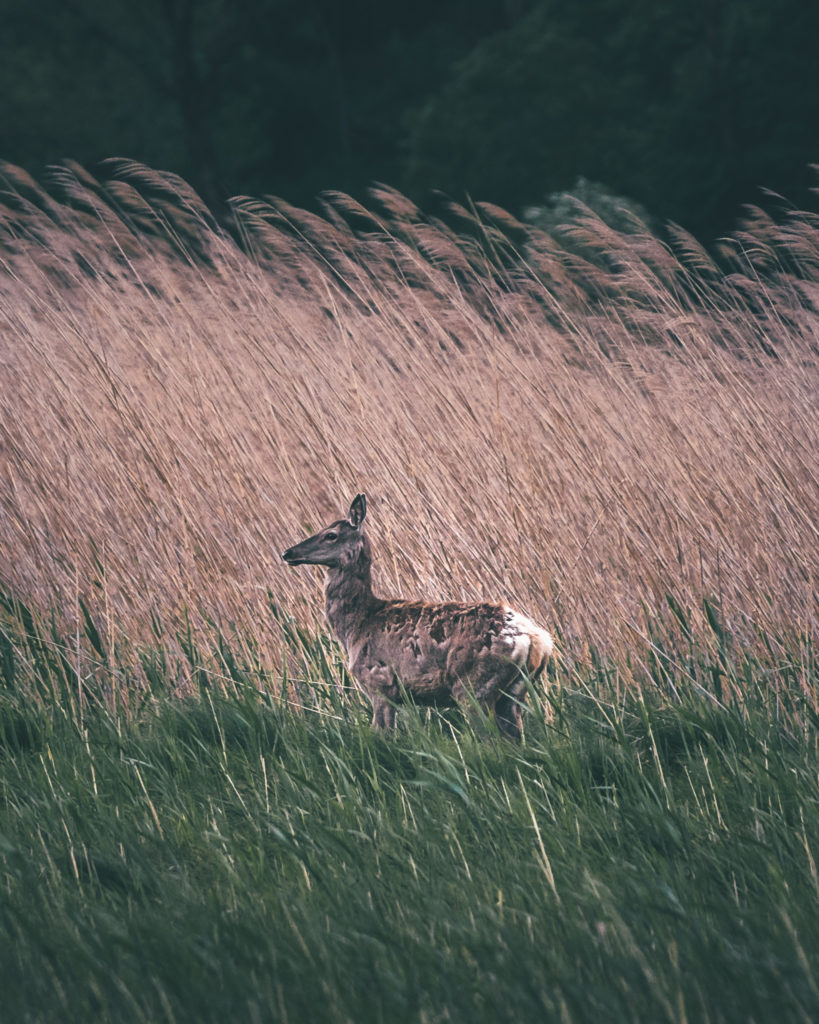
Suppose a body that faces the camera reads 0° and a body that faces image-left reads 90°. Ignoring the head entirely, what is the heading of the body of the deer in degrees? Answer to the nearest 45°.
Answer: approximately 90°
